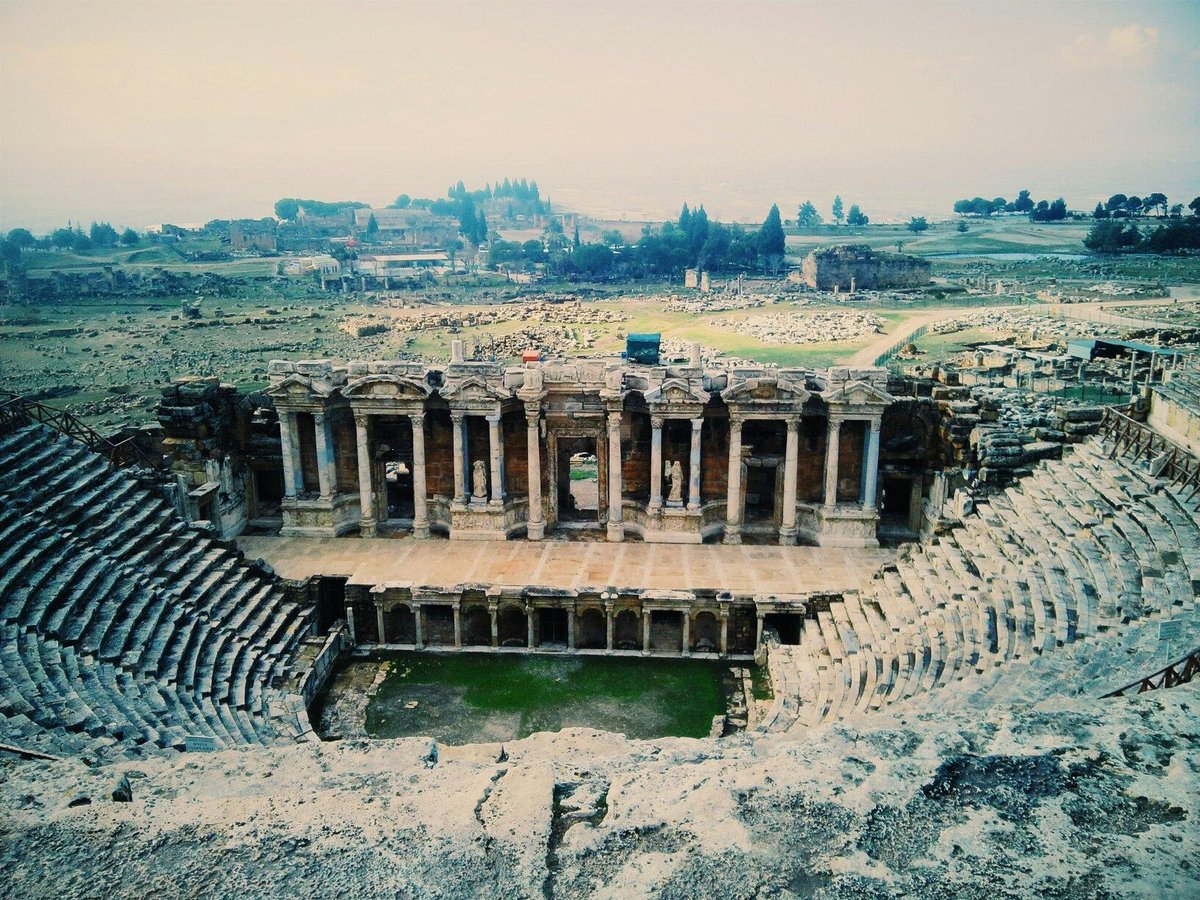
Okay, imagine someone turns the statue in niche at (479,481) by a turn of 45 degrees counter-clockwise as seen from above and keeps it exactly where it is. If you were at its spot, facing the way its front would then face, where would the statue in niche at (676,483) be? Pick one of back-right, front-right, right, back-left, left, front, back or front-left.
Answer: front-left

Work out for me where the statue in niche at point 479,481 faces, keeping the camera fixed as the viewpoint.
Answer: facing the viewer
